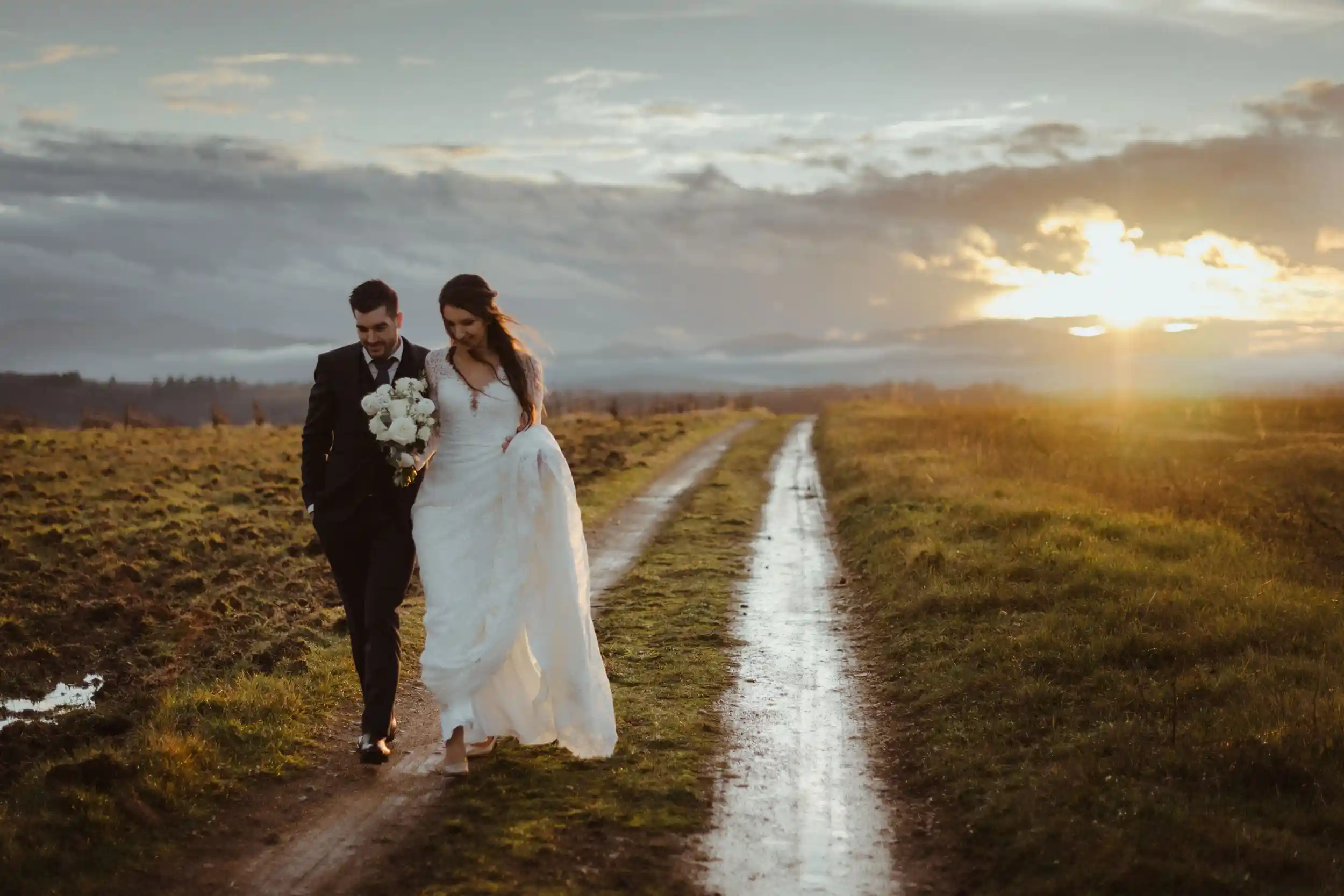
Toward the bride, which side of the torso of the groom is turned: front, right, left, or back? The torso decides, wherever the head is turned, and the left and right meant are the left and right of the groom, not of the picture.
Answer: left

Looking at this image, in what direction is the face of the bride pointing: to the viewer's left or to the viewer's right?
to the viewer's left

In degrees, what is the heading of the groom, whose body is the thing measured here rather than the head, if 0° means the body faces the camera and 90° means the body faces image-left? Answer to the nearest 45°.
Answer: approximately 0°
